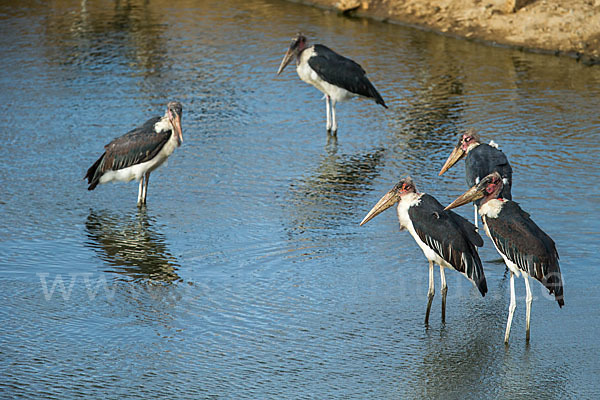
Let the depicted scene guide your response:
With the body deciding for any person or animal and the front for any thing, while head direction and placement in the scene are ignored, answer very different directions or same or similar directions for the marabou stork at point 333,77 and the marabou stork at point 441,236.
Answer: same or similar directions

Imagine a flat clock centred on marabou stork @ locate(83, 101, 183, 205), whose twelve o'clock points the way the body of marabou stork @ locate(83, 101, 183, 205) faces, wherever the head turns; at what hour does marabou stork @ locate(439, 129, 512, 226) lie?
marabou stork @ locate(439, 129, 512, 226) is roughly at 1 o'clock from marabou stork @ locate(83, 101, 183, 205).

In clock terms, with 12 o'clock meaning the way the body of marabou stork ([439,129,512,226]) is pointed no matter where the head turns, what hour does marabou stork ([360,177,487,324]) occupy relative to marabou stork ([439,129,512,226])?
marabou stork ([360,177,487,324]) is roughly at 9 o'clock from marabou stork ([439,129,512,226]).

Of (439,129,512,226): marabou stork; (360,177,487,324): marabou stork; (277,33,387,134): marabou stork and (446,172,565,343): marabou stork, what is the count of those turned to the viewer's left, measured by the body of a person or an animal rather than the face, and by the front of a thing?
4

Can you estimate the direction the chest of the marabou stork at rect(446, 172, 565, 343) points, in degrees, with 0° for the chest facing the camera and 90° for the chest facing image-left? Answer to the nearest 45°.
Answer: approximately 90°

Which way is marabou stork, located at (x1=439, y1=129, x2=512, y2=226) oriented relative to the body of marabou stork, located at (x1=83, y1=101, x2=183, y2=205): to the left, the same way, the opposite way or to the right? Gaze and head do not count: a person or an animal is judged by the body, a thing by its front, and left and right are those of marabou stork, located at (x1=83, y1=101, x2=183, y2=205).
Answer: the opposite way

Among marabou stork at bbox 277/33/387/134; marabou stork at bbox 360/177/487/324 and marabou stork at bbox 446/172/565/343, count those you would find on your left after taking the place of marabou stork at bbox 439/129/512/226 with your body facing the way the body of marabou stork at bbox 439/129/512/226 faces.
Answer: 2

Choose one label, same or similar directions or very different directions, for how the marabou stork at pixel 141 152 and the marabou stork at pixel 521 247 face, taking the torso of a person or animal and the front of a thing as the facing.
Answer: very different directions

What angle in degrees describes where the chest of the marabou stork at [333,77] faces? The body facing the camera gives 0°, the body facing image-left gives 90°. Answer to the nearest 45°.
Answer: approximately 90°

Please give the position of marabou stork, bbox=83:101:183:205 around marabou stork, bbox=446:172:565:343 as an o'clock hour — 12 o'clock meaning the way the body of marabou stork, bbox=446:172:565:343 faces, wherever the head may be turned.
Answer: marabou stork, bbox=83:101:183:205 is roughly at 1 o'clock from marabou stork, bbox=446:172:565:343.

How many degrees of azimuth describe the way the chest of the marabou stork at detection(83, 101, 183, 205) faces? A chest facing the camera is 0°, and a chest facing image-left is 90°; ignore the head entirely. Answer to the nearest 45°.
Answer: approximately 270°

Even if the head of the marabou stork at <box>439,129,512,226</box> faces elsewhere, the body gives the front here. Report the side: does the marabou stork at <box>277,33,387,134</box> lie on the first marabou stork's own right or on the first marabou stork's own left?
on the first marabou stork's own right

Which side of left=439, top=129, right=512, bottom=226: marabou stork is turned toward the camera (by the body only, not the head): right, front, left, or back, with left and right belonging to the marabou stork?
left
